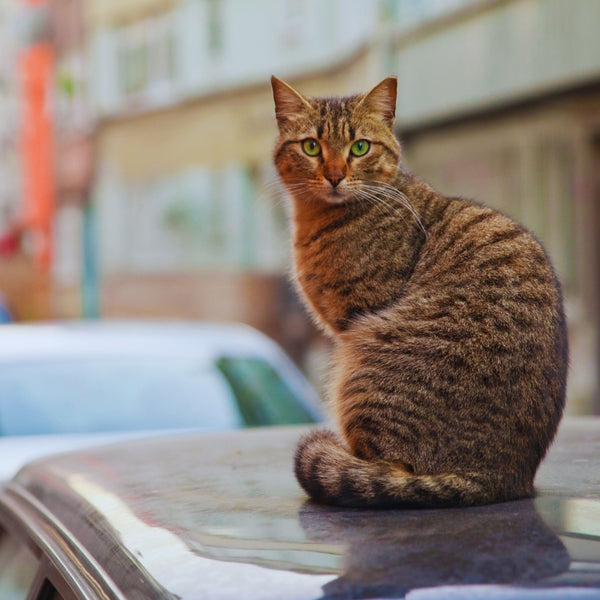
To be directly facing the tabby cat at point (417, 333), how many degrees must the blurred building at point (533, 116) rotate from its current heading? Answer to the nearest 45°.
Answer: approximately 45° to its left

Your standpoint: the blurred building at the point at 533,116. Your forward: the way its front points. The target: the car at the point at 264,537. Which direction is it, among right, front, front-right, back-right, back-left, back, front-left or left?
front-left

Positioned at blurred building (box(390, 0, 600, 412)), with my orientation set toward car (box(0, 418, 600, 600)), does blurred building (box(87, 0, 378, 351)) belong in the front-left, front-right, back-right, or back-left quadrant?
back-right

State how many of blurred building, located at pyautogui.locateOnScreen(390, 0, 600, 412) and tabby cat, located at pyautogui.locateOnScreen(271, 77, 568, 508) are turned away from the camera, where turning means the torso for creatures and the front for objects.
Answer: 0

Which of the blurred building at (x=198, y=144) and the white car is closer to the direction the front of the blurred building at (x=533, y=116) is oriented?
the white car

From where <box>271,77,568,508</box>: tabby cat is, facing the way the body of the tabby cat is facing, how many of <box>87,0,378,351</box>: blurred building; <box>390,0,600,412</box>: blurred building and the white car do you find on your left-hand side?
0

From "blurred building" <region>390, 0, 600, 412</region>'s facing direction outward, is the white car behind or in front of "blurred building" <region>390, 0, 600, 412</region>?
in front

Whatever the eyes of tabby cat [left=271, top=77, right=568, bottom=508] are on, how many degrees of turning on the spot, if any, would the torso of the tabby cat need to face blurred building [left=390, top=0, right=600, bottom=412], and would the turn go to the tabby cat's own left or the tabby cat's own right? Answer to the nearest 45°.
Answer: approximately 90° to the tabby cat's own right

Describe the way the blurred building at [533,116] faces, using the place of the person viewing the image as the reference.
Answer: facing the viewer and to the left of the viewer

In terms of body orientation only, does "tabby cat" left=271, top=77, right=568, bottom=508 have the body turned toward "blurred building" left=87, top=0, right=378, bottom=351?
no

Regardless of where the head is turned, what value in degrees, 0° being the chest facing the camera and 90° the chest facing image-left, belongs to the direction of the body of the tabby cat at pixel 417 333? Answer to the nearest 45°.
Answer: approximately 90°
